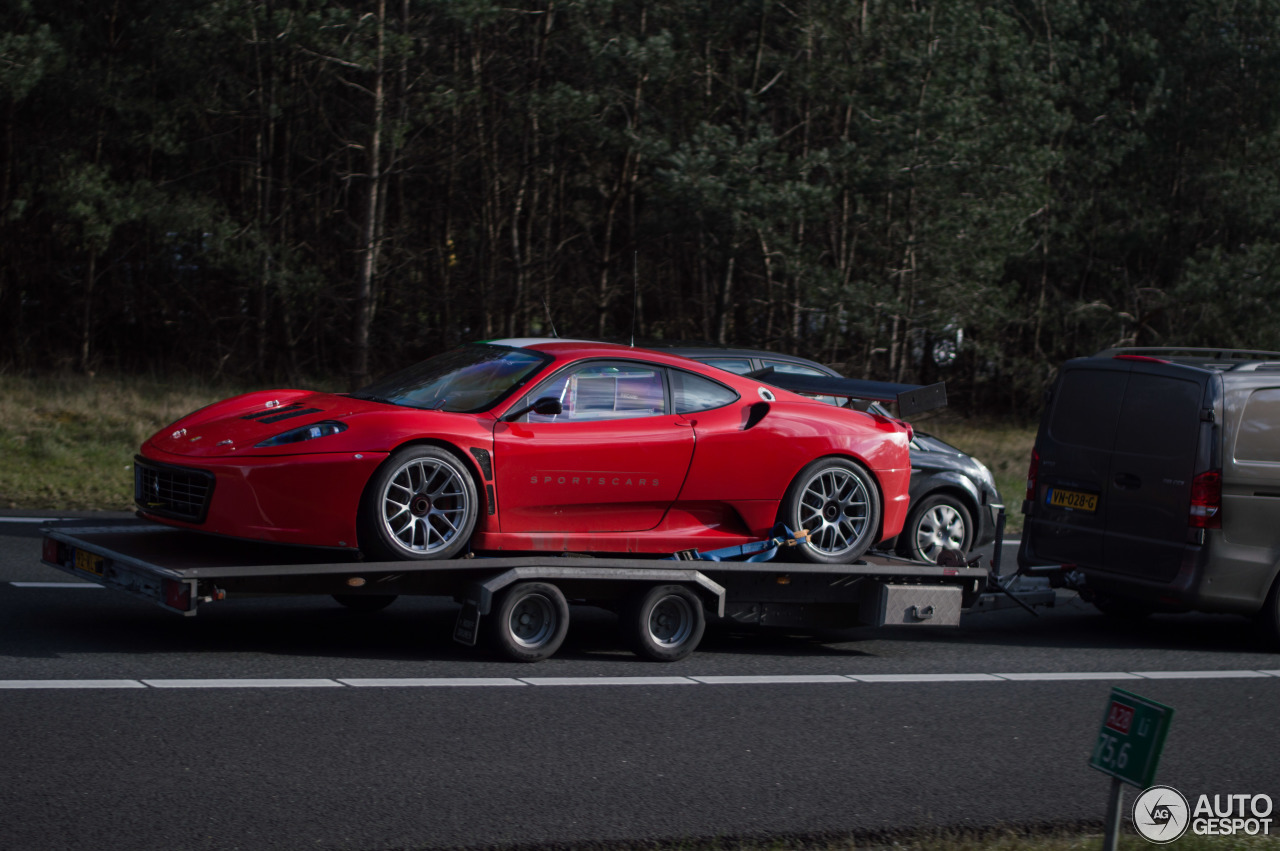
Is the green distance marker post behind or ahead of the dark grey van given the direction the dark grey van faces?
behind

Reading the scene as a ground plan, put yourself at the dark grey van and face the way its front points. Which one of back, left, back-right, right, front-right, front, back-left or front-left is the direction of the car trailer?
back

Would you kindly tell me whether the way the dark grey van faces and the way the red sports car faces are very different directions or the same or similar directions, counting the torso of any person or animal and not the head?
very different directions

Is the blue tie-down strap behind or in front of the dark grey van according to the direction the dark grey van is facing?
behind

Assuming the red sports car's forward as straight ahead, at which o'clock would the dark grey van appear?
The dark grey van is roughly at 7 o'clock from the red sports car.

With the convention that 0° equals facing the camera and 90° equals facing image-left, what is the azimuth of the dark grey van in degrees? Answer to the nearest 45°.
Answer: approximately 225°

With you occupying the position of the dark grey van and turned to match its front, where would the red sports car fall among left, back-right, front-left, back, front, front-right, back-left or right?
back
